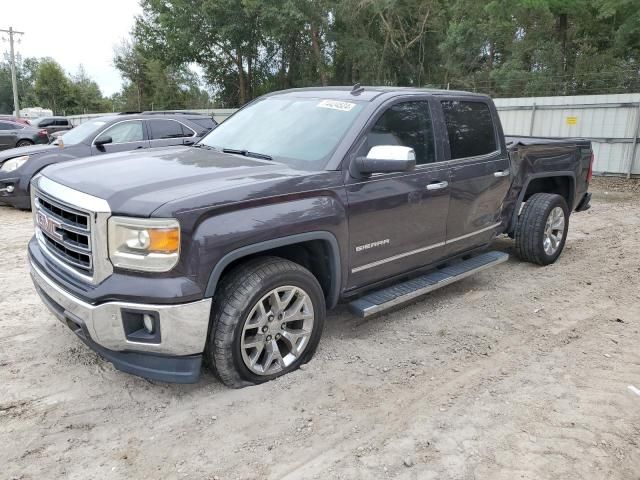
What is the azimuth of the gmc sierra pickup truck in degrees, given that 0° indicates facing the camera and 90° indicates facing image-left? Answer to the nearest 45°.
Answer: approximately 45°

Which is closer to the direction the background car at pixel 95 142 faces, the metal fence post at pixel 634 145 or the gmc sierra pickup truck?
the gmc sierra pickup truck

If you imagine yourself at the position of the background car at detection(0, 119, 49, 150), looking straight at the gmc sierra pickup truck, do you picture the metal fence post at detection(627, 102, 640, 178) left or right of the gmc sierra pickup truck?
left

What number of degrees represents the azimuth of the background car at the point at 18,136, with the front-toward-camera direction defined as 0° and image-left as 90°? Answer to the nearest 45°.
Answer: approximately 90°

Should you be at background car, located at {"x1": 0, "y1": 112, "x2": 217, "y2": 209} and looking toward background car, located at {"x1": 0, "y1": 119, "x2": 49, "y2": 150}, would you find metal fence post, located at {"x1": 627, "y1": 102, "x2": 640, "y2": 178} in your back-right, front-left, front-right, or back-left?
back-right

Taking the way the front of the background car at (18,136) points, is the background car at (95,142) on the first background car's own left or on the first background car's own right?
on the first background car's own left

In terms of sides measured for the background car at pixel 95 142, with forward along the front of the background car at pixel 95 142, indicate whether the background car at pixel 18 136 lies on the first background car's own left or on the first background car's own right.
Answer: on the first background car's own right

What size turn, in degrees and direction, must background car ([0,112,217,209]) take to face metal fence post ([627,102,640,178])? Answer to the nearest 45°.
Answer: approximately 135° to its left

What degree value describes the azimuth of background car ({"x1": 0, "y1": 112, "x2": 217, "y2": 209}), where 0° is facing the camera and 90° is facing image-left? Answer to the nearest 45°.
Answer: approximately 45°

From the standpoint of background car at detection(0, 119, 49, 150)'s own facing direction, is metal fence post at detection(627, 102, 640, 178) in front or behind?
behind
